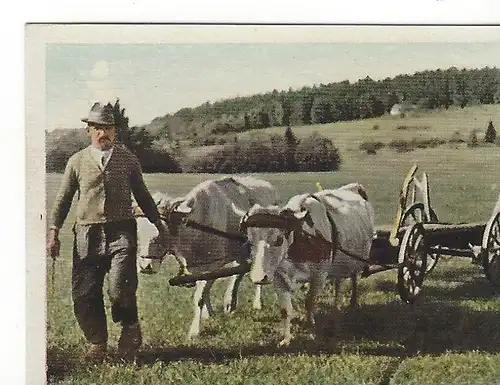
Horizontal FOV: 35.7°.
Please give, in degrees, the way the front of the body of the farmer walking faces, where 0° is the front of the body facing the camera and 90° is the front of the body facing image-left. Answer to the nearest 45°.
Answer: approximately 0°

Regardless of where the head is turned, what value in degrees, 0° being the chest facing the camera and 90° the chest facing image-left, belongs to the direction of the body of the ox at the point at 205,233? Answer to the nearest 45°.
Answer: approximately 45°
